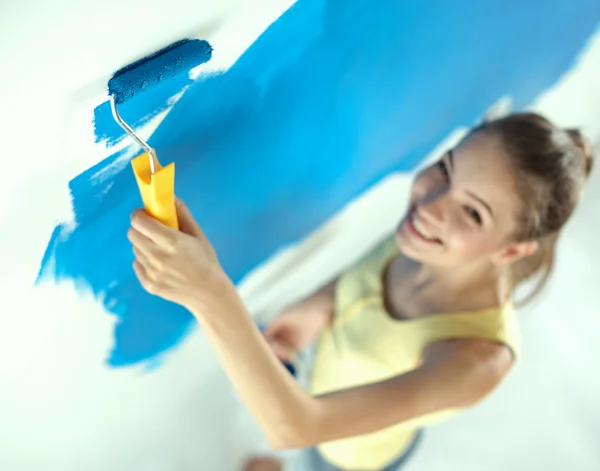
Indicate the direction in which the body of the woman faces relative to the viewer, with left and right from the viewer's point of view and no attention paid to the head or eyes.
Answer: facing the viewer and to the left of the viewer
